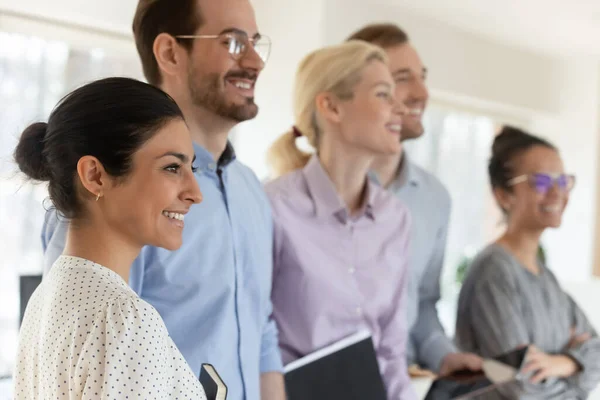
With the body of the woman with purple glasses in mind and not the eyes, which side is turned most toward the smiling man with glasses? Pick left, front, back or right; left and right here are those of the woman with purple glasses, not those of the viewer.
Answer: right

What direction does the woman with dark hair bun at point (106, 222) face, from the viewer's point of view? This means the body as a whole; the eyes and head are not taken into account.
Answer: to the viewer's right

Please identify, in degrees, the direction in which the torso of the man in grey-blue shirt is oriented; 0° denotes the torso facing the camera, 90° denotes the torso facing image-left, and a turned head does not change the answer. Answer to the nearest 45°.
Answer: approximately 315°

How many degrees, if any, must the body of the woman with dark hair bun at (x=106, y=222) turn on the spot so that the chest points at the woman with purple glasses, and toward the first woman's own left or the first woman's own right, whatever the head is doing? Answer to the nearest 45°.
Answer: approximately 45° to the first woman's own left

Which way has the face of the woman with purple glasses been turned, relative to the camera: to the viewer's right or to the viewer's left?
to the viewer's right

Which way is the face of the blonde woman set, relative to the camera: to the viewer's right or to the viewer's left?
to the viewer's right

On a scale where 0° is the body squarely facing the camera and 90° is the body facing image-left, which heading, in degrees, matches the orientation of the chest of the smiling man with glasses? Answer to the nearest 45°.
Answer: approximately 315°
